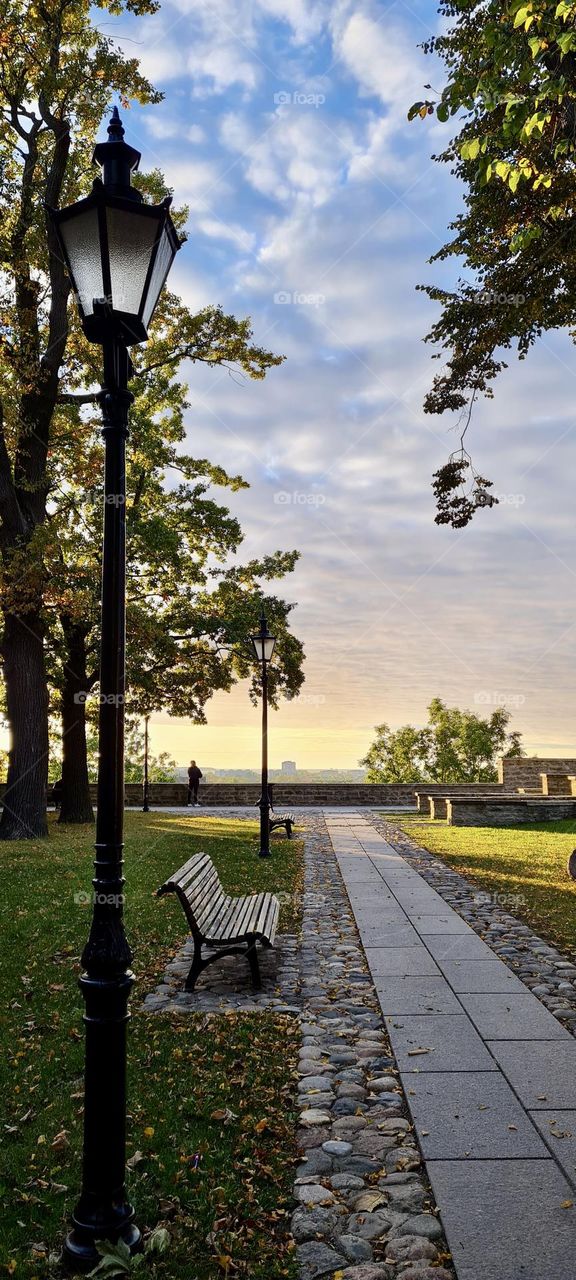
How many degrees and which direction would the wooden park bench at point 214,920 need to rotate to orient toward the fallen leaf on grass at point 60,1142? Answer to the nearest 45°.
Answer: approximately 90° to its right

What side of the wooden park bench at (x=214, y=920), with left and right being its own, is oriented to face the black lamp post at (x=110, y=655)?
right

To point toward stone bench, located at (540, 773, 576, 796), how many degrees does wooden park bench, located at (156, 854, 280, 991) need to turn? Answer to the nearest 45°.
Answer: approximately 45° to its left

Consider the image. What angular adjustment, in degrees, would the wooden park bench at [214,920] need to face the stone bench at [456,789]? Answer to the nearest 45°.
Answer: approximately 90° to its left

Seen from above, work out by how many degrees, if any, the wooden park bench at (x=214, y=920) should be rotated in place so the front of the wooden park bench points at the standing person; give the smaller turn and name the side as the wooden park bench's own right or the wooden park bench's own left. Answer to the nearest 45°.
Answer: approximately 90° to the wooden park bench's own left

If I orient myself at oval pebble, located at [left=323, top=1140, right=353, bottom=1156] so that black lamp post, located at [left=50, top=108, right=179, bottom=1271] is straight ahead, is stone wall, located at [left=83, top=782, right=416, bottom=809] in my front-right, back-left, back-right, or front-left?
back-right

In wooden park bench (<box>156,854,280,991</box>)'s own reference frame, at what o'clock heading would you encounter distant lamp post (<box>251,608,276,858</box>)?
The distant lamp post is roughly at 9 o'clock from the wooden park bench.

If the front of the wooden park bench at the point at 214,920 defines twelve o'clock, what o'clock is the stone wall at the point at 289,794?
The stone wall is roughly at 9 o'clock from the wooden park bench.

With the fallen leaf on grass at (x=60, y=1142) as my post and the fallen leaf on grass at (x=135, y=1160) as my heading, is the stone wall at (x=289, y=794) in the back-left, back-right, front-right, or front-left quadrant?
back-left

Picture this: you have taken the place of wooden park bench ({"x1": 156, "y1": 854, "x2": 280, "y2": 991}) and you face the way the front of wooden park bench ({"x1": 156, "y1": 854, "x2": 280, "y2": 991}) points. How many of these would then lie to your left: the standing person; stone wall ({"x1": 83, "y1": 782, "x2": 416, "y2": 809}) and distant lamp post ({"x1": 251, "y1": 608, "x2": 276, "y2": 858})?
3

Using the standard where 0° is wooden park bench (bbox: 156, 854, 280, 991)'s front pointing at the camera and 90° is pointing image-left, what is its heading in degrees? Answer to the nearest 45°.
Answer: approximately 270°

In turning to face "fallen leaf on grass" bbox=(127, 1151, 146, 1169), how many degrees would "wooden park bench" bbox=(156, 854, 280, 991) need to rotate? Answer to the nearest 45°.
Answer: approximately 90° to its right
